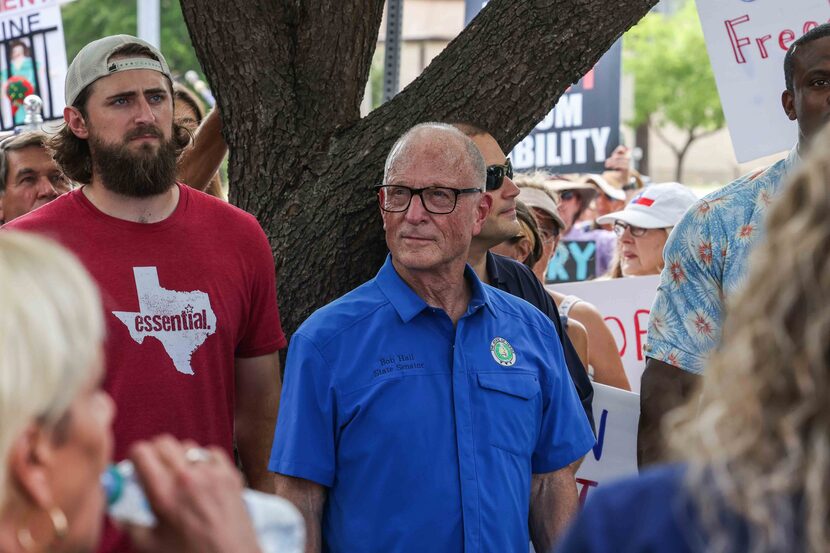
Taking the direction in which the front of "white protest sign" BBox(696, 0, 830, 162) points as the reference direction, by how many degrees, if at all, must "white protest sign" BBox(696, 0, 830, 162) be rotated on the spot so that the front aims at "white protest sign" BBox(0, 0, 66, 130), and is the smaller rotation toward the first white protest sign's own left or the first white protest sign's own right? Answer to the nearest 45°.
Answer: approximately 90° to the first white protest sign's own right

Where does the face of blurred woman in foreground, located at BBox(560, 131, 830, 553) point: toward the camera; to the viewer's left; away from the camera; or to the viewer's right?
away from the camera

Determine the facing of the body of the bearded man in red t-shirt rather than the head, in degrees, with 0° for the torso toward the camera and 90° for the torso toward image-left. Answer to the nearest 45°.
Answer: approximately 0°

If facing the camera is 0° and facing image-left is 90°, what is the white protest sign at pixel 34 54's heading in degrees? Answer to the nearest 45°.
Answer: approximately 0°

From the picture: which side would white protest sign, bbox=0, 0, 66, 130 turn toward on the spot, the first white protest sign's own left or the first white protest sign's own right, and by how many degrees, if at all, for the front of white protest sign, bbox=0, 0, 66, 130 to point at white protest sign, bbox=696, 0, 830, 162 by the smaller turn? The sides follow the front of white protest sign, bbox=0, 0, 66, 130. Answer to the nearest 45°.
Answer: approximately 45° to the first white protest sign's own left

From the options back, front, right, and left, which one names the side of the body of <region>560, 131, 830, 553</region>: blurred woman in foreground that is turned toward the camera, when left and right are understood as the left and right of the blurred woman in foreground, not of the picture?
back

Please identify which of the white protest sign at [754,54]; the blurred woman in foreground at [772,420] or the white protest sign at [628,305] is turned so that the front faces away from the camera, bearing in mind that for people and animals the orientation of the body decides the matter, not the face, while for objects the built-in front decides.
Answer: the blurred woman in foreground
